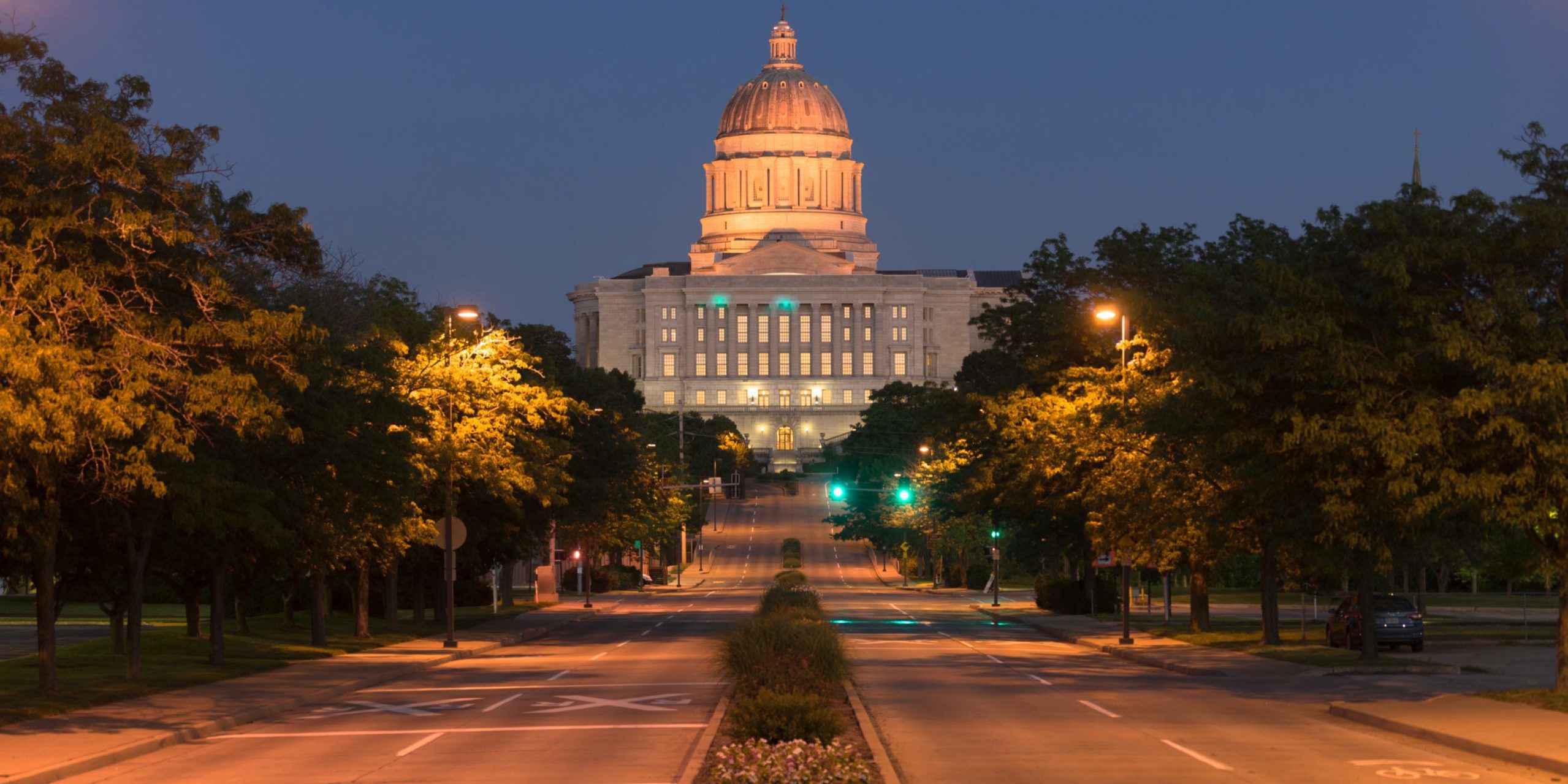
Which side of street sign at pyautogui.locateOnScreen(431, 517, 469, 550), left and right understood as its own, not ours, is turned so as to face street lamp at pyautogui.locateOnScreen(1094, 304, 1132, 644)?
right

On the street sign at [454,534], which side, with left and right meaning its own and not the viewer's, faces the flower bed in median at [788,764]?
back

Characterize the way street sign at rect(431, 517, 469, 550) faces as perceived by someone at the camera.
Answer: facing away from the viewer

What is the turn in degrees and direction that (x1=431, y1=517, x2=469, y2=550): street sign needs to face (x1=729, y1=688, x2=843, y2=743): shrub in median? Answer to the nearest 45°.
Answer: approximately 180°
